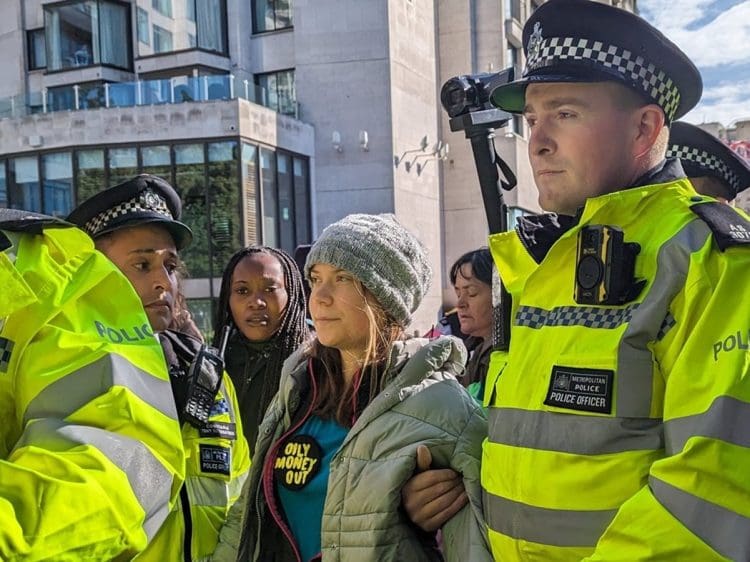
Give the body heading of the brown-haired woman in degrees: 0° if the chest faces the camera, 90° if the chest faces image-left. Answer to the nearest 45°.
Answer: approximately 45°

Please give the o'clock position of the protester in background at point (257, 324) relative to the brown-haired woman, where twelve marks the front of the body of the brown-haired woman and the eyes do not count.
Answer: The protester in background is roughly at 4 o'clock from the brown-haired woman.

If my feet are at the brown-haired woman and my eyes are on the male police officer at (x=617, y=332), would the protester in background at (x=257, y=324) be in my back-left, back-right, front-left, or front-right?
back-left

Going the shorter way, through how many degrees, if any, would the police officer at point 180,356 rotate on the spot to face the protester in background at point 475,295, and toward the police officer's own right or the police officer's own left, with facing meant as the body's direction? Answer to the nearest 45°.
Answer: approximately 90° to the police officer's own left

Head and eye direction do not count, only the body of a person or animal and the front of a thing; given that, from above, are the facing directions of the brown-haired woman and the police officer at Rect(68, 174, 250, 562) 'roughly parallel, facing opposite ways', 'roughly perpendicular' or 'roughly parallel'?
roughly perpendicular

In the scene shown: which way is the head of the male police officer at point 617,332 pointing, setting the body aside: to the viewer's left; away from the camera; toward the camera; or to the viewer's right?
to the viewer's left

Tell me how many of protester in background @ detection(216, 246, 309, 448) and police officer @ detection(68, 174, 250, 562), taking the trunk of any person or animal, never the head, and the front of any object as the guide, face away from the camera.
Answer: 0
